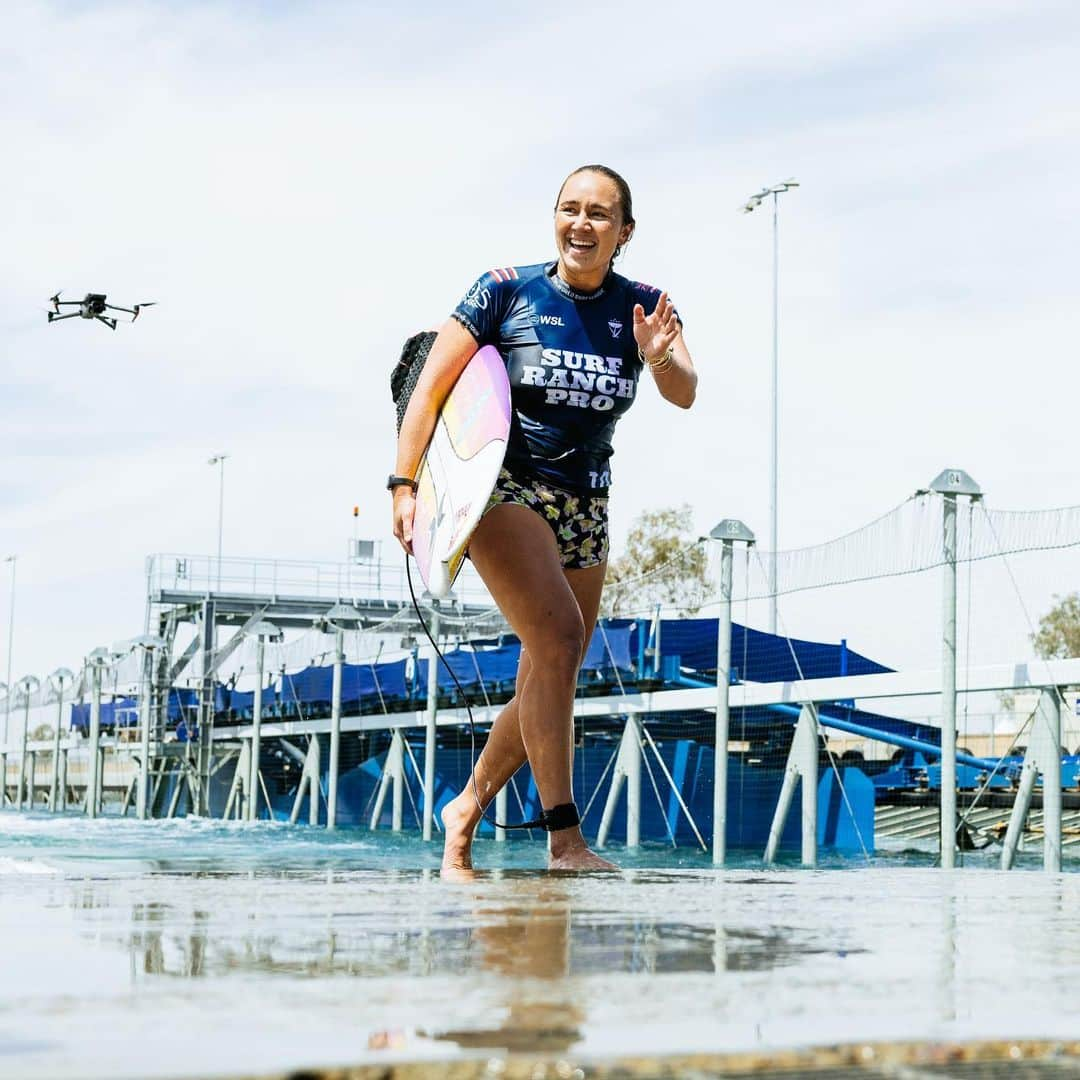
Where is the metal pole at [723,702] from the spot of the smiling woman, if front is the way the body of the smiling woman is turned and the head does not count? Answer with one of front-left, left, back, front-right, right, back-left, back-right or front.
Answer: back-left

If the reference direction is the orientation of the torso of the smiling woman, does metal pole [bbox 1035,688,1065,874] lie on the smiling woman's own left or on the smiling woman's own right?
on the smiling woman's own left

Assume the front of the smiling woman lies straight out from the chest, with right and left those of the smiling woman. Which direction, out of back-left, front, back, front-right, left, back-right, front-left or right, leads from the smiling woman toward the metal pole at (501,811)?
back-left

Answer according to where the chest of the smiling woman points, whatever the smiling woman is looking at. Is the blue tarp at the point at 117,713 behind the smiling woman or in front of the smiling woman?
behind

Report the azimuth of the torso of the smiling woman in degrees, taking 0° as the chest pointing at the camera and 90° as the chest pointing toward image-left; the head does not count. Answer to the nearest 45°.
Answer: approximately 315°

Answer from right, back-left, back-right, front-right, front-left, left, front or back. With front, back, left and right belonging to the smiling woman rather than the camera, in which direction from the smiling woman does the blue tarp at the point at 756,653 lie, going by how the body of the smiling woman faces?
back-left

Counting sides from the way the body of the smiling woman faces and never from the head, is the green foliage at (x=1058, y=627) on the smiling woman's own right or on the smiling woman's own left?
on the smiling woman's own left
